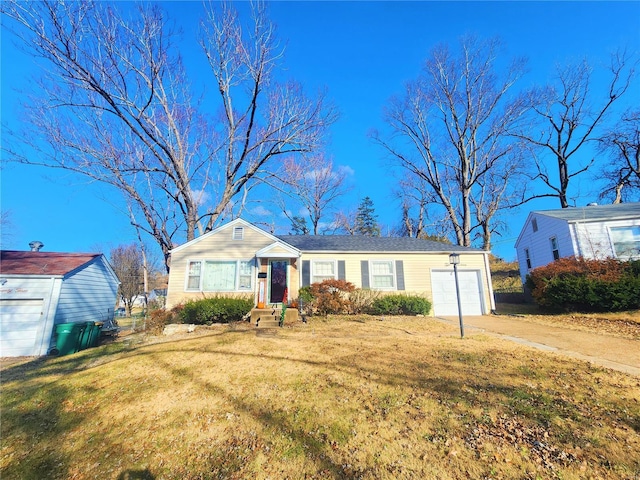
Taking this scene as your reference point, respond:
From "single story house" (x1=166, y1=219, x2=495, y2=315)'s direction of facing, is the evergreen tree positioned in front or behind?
behind

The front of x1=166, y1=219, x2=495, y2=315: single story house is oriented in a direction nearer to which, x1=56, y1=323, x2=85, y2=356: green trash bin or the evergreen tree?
the green trash bin

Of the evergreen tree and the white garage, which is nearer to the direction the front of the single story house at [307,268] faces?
the white garage

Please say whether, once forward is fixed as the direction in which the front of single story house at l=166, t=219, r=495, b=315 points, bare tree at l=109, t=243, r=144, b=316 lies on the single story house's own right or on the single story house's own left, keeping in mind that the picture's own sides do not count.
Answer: on the single story house's own right

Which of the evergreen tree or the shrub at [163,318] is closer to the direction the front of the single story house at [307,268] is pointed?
the shrub

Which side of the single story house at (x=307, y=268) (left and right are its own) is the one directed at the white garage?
right

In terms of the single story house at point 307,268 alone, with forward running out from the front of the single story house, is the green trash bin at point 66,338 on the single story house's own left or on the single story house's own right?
on the single story house's own right

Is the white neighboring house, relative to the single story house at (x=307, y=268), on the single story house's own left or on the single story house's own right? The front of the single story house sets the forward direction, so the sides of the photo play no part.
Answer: on the single story house's own left

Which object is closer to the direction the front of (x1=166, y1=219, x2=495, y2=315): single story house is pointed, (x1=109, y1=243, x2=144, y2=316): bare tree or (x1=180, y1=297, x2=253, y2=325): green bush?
the green bush

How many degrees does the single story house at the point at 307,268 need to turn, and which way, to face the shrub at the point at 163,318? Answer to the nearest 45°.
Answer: approximately 90° to its right

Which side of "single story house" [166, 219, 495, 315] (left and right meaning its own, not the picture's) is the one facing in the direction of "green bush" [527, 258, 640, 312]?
left

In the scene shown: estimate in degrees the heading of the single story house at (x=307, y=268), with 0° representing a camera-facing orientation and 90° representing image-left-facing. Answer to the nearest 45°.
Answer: approximately 0°
